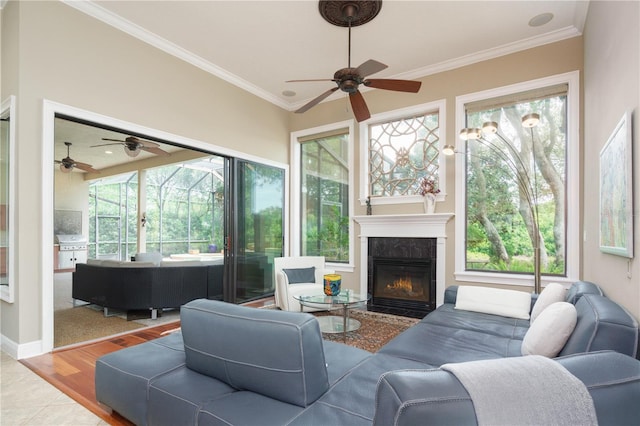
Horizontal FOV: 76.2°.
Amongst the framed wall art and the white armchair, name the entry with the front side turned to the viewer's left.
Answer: the framed wall art

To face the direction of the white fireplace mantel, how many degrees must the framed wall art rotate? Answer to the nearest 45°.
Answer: approximately 45° to its right

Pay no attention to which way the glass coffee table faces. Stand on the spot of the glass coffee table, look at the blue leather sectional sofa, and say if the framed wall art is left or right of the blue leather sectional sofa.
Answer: left

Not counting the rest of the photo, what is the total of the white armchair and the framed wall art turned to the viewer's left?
1

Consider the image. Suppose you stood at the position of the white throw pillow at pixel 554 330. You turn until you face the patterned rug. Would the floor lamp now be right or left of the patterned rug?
right

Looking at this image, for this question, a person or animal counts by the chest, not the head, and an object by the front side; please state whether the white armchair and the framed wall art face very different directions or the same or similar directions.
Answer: very different directions

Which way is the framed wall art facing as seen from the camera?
to the viewer's left

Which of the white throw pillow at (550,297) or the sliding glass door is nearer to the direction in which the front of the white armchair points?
the white throw pillow

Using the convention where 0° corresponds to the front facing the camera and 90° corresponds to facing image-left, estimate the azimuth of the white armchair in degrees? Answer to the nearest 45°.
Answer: approximately 315°
